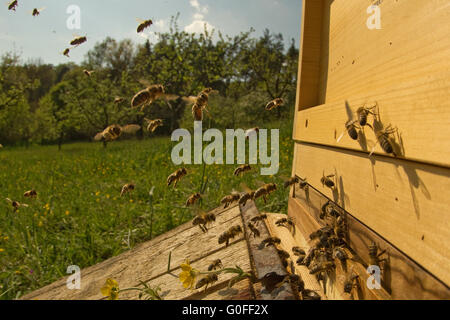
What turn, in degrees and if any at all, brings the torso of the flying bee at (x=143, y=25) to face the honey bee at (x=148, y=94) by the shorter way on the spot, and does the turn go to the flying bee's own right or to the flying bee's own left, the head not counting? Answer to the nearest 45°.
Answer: approximately 90° to the flying bee's own right

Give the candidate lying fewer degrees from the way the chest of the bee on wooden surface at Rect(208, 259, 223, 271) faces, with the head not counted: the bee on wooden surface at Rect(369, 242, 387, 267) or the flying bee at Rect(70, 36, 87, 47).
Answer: the bee on wooden surface

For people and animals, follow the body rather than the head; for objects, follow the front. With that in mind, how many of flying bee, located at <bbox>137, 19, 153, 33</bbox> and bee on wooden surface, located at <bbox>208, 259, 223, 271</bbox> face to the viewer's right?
2

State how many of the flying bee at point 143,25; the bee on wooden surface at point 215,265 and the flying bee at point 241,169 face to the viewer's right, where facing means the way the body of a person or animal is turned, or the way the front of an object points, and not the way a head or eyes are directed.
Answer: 3

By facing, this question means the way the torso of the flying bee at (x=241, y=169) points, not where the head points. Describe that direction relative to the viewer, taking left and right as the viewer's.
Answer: facing to the right of the viewer

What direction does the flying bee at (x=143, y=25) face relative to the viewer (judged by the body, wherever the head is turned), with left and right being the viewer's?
facing to the right of the viewer

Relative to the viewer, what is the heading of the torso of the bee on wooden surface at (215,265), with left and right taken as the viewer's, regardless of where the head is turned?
facing to the right of the viewer

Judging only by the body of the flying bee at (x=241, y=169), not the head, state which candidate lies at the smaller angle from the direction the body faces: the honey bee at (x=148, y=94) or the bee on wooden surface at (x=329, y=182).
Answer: the bee on wooden surface

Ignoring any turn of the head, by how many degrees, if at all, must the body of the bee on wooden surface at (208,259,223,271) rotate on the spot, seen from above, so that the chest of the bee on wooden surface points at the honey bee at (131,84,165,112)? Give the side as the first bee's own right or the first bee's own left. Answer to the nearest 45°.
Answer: approximately 135° to the first bee's own left

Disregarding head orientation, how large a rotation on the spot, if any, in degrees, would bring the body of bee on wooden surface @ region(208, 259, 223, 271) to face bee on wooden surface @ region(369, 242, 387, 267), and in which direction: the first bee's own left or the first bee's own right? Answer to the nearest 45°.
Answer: approximately 45° to the first bee's own right
